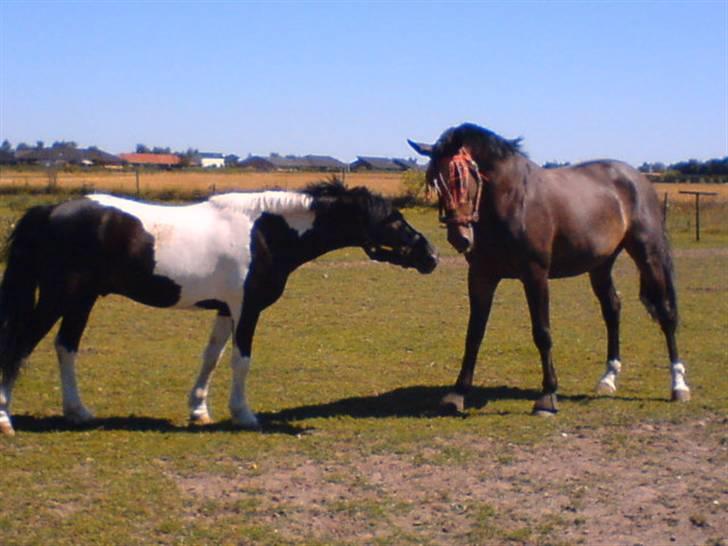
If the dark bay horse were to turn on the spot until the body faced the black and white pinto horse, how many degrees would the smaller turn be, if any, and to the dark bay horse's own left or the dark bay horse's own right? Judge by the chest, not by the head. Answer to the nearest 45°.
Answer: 0° — it already faces it

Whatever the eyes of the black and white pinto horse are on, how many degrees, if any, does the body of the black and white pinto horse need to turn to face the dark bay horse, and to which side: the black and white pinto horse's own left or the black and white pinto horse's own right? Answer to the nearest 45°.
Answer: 0° — it already faces it

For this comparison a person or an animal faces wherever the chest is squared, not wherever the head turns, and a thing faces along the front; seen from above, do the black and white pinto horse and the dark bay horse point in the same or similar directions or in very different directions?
very different directions

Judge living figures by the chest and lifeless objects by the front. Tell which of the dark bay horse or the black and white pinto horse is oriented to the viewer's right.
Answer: the black and white pinto horse

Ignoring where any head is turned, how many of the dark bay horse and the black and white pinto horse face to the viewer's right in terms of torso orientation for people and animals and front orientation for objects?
1

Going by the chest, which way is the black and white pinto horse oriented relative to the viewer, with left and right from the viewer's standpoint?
facing to the right of the viewer

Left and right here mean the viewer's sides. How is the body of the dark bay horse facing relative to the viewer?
facing the viewer and to the left of the viewer
